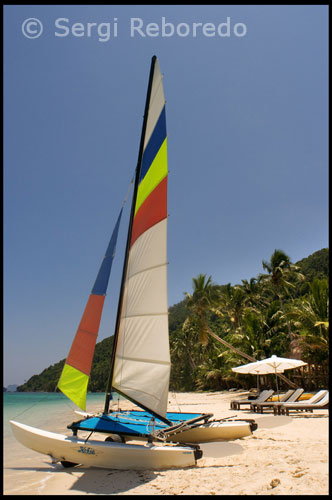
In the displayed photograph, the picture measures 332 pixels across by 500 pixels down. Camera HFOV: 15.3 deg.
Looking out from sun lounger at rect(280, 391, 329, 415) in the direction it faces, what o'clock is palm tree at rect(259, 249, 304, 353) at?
The palm tree is roughly at 3 o'clock from the sun lounger.

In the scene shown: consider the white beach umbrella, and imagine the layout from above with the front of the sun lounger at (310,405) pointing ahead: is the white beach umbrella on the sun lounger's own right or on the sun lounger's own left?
on the sun lounger's own right

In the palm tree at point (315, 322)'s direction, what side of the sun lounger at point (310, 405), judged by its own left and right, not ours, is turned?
right

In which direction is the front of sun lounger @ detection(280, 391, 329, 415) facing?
to the viewer's left
